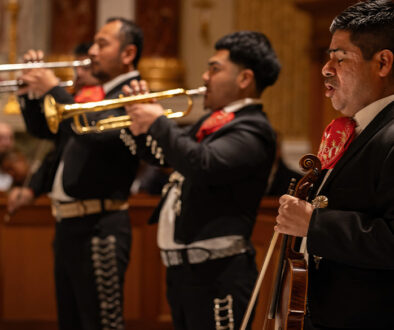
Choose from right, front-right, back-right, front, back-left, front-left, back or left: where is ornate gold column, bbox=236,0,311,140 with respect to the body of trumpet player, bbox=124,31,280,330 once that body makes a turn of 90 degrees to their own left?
back

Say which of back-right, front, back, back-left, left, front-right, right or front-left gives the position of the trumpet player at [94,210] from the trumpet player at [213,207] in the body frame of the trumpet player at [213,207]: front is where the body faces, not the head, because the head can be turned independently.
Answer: front-right

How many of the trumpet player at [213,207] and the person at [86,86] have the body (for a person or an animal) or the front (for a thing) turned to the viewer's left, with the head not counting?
2

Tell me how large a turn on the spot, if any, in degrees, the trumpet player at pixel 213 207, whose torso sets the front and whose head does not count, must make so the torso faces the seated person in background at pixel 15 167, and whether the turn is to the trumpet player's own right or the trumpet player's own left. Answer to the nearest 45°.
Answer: approximately 45° to the trumpet player's own right

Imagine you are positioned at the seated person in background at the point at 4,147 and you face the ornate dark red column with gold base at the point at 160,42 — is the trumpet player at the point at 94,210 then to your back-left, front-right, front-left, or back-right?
back-right

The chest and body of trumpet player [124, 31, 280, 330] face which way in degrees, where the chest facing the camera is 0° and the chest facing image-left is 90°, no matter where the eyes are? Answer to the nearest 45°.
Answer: approximately 90°

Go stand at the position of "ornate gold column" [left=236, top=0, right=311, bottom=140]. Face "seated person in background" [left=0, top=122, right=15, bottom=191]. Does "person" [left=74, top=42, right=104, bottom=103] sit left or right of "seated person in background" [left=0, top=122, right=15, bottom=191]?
left

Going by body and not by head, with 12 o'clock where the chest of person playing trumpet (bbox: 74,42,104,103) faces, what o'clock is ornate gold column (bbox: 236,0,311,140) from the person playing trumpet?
The ornate gold column is roughly at 4 o'clock from the person playing trumpet.

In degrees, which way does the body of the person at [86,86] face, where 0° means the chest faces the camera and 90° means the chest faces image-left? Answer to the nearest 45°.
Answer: approximately 90°

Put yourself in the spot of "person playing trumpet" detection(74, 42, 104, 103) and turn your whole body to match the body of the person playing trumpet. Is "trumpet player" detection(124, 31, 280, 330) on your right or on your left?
on your left

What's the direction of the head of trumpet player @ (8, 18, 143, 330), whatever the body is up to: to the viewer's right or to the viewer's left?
to the viewer's left

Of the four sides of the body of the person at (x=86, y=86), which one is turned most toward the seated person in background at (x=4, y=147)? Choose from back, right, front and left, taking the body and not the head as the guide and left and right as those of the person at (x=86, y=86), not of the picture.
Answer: right

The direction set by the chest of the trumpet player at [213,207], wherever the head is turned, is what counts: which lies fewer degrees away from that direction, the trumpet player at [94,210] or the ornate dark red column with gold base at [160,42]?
the trumpet player

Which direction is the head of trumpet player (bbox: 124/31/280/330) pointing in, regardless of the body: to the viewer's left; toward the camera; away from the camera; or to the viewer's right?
to the viewer's left
